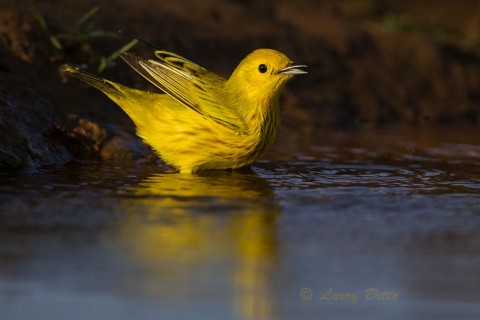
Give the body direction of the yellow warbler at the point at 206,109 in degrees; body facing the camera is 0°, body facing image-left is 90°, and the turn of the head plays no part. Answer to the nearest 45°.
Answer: approximately 270°
